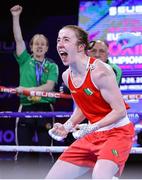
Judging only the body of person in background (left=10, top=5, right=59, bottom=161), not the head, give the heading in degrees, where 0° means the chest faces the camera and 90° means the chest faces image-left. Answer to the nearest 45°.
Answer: approximately 0°
